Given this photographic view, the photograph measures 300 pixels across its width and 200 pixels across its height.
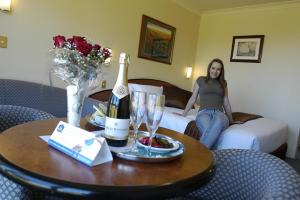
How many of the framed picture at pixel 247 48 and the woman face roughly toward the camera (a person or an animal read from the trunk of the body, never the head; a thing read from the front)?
2

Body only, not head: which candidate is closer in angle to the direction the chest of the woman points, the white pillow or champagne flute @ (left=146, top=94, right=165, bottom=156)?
the champagne flute

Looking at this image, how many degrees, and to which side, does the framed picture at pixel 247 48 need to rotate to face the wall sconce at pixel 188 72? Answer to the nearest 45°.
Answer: approximately 90° to its right

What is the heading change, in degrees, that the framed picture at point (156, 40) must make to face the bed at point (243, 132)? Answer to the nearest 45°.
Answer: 0° — it already faces it

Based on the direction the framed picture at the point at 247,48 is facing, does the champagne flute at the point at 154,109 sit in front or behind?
in front

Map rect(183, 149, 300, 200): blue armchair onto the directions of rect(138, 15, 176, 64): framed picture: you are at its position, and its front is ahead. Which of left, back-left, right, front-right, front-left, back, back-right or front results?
front-right

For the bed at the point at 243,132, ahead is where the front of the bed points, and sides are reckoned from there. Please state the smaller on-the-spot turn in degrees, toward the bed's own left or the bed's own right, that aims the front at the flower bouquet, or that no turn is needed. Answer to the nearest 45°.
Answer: approximately 90° to the bed's own right

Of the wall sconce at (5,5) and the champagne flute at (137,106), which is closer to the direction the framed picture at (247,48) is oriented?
the champagne flute

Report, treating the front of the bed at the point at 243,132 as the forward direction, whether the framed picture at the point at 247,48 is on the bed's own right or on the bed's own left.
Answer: on the bed's own left

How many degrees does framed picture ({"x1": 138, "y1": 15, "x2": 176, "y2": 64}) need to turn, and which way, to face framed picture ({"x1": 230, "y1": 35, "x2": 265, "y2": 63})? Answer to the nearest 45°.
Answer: approximately 45° to its left

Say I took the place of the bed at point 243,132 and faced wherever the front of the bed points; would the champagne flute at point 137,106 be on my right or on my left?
on my right

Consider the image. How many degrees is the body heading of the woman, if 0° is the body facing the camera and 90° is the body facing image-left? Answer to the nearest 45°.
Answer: approximately 0°

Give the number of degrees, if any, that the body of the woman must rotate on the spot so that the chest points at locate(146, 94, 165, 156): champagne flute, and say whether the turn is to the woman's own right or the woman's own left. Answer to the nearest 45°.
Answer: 0° — they already face it
